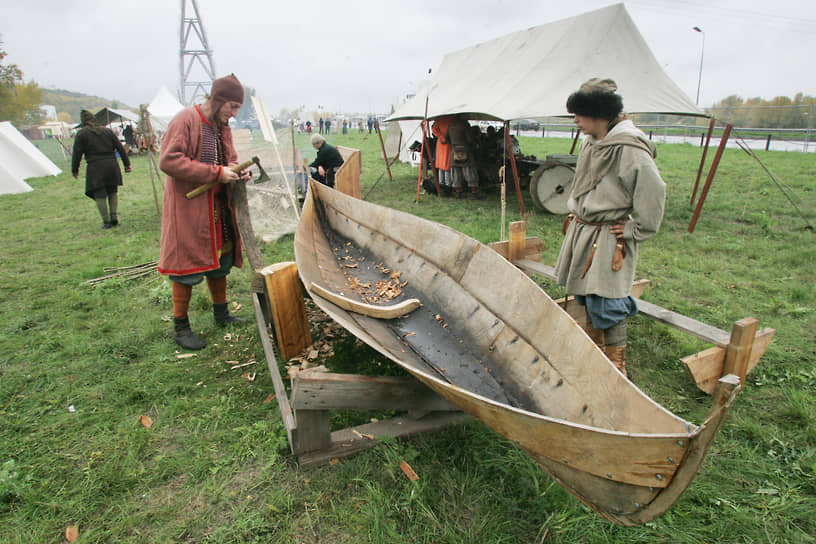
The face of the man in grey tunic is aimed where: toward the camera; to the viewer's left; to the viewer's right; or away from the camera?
to the viewer's left

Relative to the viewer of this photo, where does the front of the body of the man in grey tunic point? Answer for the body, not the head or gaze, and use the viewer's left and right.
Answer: facing the viewer and to the left of the viewer

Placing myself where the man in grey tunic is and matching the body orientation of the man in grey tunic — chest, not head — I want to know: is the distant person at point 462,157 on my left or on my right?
on my right

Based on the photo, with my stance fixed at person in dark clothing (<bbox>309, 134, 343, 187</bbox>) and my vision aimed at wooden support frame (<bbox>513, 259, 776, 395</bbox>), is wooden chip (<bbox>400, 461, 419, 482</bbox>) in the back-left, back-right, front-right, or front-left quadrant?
front-right

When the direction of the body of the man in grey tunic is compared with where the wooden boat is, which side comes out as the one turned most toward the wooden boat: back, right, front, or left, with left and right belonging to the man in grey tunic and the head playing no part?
front

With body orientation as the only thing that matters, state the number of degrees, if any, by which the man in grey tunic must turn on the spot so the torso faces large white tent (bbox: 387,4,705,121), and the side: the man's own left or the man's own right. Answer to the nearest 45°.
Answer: approximately 135° to the man's own right

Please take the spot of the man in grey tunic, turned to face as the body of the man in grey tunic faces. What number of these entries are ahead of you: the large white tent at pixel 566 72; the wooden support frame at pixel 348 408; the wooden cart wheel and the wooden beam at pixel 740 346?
1
